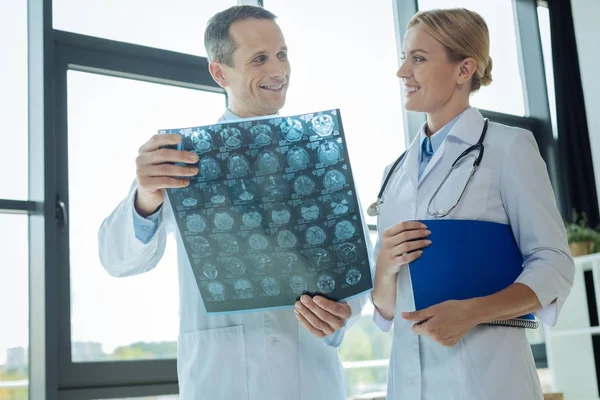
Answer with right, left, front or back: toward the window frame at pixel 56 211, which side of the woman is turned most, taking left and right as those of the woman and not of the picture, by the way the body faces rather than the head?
right

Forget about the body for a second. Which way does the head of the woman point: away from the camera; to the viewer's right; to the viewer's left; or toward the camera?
to the viewer's left

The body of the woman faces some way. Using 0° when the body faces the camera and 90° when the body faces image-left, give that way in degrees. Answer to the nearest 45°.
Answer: approximately 45°

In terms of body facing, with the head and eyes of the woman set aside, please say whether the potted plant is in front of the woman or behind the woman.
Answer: behind

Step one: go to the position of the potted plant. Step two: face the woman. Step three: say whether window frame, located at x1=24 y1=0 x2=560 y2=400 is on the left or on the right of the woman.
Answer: right

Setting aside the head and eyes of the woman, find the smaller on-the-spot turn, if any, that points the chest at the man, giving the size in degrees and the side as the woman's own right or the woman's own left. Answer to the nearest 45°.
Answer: approximately 45° to the woman's own right

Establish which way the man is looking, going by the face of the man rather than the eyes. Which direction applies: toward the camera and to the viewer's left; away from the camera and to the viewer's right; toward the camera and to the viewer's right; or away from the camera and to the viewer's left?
toward the camera and to the viewer's right
